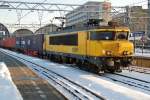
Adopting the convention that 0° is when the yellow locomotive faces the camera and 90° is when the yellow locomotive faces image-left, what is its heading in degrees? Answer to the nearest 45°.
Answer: approximately 315°
